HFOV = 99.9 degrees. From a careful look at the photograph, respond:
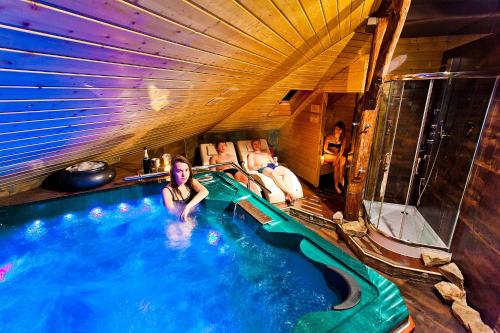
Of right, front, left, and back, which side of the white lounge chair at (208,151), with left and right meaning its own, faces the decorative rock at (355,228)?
front

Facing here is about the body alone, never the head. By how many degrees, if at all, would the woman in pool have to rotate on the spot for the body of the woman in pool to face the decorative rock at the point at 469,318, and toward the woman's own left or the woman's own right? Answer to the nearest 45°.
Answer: approximately 45° to the woman's own left

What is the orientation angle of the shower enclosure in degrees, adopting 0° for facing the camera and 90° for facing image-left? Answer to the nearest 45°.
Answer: approximately 45°

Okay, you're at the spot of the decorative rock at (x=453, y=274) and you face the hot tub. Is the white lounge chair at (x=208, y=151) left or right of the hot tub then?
right

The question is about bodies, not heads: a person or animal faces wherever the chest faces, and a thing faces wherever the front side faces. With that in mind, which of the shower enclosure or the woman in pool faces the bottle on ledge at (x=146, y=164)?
the shower enclosure

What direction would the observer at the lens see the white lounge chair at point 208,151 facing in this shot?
facing the viewer and to the right of the viewer

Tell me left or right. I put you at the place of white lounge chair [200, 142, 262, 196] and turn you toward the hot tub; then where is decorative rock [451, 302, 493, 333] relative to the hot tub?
left

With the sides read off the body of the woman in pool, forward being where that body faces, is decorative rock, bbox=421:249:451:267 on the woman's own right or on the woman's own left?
on the woman's own left

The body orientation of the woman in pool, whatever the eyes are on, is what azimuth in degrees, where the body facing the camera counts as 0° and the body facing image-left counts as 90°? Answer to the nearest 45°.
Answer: approximately 0°

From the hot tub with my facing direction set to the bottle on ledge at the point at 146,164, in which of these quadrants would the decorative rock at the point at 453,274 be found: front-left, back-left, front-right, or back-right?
back-right
